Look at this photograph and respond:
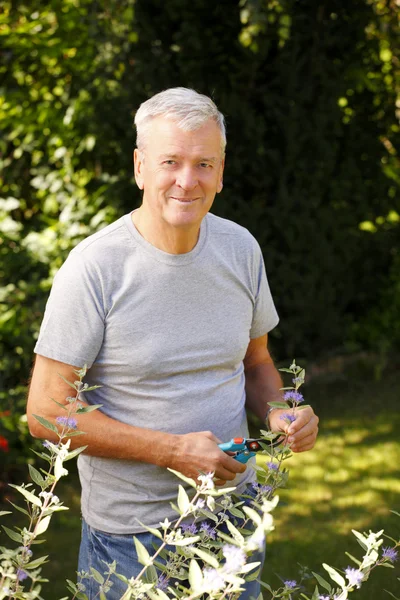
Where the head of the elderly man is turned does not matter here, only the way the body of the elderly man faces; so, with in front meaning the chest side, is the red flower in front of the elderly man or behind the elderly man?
behind

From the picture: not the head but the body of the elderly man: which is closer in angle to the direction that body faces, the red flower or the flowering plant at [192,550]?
the flowering plant

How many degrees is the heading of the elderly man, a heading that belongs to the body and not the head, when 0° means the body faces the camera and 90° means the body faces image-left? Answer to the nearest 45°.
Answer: approximately 315°

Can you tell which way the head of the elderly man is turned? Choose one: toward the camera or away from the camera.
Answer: toward the camera
